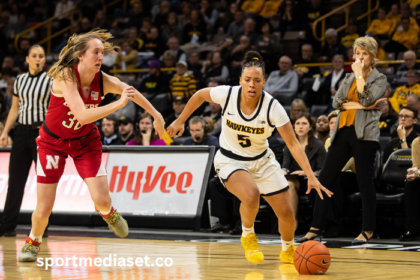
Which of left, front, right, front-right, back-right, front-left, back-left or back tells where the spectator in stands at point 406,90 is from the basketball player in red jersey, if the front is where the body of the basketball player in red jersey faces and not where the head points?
left

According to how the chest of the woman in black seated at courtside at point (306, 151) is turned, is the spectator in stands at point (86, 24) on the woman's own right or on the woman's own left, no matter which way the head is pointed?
on the woman's own right

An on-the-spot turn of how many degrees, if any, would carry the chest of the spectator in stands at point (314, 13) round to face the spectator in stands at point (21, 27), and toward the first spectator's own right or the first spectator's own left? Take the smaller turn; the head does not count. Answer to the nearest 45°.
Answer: approximately 90° to the first spectator's own right

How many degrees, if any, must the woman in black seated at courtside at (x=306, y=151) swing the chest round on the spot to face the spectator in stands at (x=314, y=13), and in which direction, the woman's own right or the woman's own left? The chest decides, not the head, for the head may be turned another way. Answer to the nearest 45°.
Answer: approximately 135° to the woman's own right

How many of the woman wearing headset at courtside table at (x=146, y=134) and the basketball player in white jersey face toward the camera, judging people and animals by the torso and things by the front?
2

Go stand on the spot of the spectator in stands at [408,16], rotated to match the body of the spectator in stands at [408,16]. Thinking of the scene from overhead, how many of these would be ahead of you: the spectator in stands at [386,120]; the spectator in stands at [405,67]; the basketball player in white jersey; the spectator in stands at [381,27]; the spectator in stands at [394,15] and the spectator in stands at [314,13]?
3

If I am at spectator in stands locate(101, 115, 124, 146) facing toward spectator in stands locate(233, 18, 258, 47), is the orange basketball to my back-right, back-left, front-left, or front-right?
back-right

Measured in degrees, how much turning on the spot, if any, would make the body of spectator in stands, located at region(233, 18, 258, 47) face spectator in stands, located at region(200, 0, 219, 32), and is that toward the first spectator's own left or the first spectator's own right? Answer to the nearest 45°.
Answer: approximately 135° to the first spectator's own right

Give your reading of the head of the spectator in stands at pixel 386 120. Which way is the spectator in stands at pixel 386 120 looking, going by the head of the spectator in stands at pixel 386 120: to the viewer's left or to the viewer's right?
to the viewer's left

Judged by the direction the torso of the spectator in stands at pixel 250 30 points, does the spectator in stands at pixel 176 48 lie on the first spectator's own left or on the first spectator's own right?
on the first spectator's own right

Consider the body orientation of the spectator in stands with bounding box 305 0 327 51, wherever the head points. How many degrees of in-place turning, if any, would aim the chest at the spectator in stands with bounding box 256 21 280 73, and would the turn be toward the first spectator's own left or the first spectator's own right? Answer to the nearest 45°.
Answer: approximately 45° to the first spectator's own right
